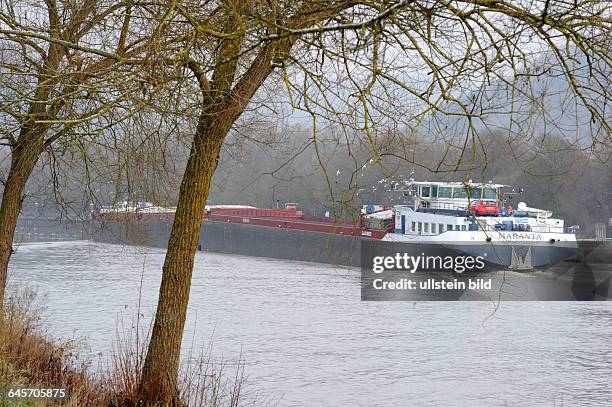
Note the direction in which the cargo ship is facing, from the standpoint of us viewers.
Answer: facing away from the viewer and to the left of the viewer

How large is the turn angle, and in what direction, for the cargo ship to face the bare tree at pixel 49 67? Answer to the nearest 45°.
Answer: approximately 135° to its left
